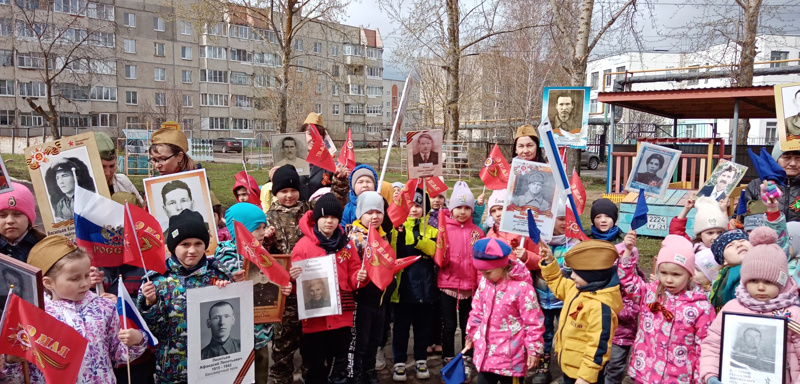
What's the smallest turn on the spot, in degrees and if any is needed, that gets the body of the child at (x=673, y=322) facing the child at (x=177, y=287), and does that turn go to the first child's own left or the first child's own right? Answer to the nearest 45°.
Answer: approximately 45° to the first child's own right

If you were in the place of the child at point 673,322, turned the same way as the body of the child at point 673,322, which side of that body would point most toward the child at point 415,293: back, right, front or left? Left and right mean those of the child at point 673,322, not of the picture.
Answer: right

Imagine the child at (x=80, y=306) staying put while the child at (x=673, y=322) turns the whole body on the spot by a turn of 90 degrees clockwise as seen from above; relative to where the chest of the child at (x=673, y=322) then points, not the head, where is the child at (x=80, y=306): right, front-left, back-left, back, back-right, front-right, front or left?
front-left

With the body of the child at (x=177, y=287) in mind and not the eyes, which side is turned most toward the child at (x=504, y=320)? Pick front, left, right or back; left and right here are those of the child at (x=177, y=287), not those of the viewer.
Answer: left

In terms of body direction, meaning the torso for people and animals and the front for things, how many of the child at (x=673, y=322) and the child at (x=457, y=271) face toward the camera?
2
